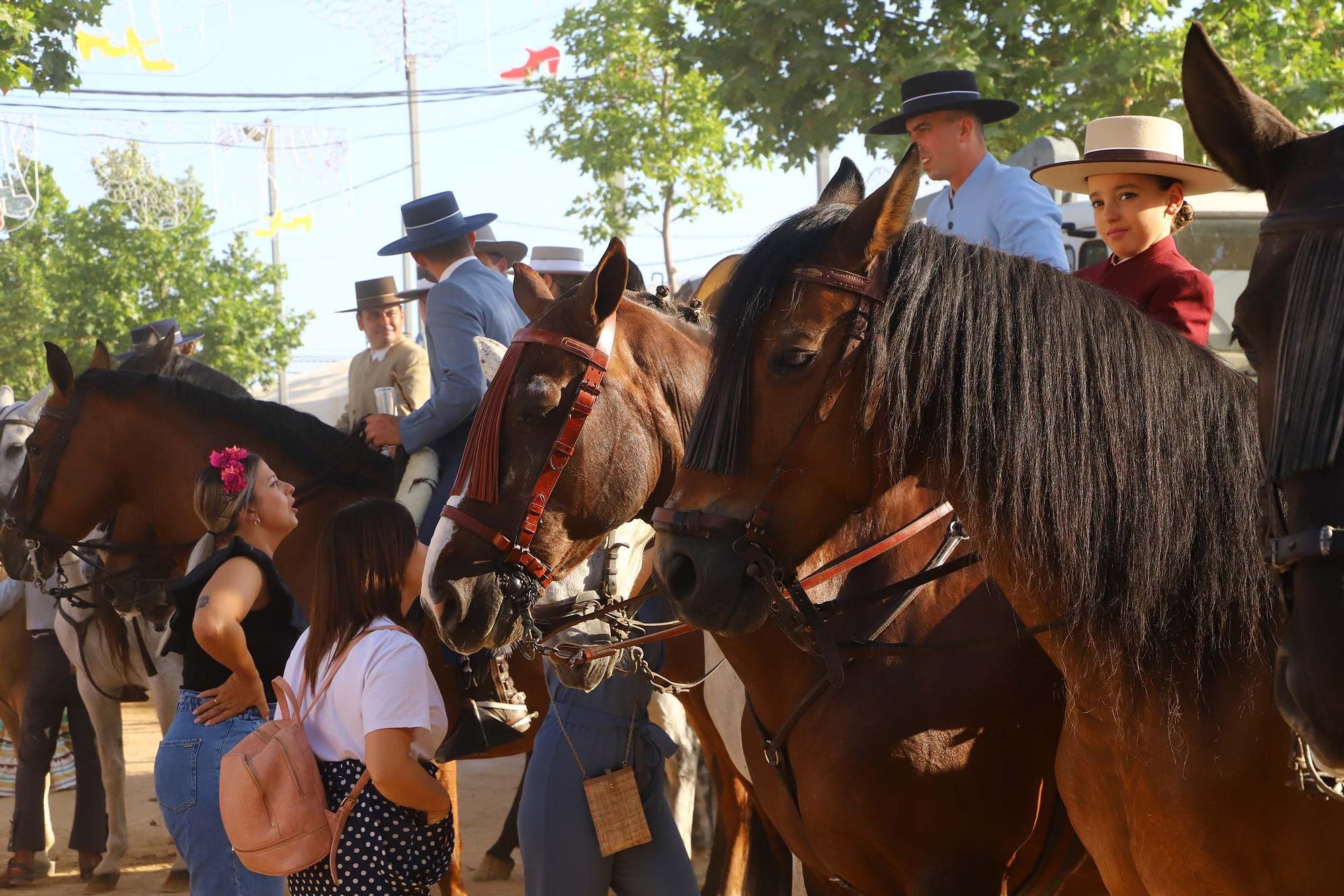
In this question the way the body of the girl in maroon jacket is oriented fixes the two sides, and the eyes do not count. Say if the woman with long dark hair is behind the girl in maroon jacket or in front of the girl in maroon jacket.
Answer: in front

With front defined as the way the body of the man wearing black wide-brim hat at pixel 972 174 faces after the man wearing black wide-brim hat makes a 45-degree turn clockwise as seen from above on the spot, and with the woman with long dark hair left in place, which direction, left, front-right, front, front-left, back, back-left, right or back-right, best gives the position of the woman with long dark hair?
front-left

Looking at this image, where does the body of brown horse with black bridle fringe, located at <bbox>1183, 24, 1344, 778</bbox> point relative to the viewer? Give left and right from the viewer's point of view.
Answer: facing the viewer

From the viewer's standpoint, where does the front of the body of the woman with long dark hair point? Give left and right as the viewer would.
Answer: facing away from the viewer and to the right of the viewer

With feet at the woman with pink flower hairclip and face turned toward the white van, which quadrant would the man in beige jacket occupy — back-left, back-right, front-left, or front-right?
front-left

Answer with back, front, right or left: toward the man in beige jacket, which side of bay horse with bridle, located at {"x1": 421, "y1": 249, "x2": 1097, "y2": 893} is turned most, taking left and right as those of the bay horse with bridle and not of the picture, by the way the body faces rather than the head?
right

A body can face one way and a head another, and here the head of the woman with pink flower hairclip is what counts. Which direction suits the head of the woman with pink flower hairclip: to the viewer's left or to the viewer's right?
to the viewer's right

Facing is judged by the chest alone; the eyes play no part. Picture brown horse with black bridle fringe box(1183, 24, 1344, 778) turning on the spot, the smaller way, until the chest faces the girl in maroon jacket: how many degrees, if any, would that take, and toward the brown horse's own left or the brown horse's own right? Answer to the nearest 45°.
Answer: approximately 180°

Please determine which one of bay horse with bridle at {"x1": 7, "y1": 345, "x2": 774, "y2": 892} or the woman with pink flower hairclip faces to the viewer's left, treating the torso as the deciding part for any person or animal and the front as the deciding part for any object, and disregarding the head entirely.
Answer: the bay horse with bridle

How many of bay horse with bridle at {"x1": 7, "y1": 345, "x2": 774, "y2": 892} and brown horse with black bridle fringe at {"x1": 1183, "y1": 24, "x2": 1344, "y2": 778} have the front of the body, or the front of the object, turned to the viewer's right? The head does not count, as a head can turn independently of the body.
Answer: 0

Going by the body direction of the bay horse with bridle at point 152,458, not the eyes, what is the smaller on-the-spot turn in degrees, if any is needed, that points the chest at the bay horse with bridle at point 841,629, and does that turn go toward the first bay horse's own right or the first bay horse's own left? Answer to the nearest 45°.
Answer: approximately 135° to the first bay horse's own left

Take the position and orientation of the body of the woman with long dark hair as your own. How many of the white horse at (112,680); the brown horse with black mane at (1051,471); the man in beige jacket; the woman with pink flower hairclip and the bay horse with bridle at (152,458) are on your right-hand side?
1

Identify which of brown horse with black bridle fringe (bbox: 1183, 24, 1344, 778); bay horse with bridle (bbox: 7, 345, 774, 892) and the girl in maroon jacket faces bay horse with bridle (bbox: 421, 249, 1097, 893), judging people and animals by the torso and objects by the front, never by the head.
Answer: the girl in maroon jacket

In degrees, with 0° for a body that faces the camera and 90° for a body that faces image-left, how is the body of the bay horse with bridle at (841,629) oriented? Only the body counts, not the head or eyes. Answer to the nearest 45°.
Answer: approximately 45°

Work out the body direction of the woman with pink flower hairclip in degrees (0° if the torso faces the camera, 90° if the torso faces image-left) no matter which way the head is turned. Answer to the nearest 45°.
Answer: approximately 270°

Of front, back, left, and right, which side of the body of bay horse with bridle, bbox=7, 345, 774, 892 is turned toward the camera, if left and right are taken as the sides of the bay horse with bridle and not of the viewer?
left
